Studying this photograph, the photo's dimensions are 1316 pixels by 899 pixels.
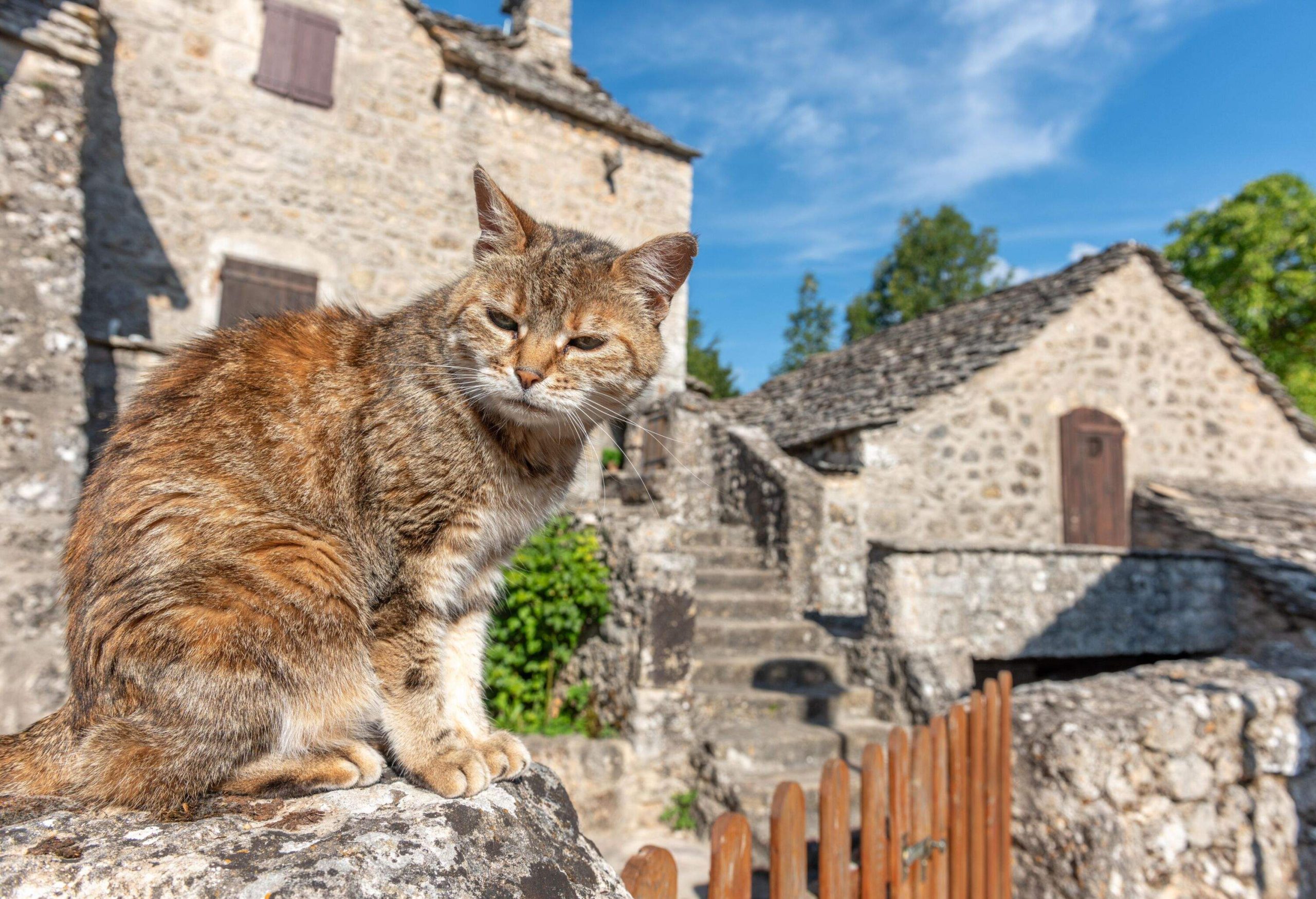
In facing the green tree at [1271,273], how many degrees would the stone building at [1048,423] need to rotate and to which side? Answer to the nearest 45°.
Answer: approximately 135° to its left

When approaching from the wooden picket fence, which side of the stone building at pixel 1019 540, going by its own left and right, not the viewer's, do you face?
front

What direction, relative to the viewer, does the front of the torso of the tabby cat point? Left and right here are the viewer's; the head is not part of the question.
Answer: facing to the right of the viewer

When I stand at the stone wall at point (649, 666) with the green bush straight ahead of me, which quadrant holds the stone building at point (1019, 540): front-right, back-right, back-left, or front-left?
back-right

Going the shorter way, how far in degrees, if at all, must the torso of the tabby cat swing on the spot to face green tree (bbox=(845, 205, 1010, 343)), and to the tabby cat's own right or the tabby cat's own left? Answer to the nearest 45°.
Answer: approximately 45° to the tabby cat's own left

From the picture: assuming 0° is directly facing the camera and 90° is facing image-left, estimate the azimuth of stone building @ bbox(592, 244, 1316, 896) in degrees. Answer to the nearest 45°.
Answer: approximately 0°

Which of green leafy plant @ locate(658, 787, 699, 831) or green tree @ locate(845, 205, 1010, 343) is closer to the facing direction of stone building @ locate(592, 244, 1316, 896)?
the green leafy plant

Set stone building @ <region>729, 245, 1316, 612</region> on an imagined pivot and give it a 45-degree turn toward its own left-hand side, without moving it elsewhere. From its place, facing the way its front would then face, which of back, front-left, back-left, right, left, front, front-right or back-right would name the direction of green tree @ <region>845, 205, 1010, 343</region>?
back-left

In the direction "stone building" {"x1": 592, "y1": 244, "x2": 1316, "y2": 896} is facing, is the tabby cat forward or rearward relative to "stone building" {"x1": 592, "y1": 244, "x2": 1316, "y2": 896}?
forward
